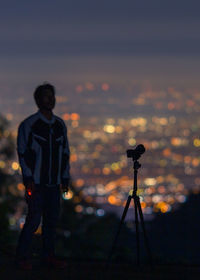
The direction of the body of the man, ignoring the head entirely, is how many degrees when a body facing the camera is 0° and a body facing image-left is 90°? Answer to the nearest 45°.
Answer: approximately 315°

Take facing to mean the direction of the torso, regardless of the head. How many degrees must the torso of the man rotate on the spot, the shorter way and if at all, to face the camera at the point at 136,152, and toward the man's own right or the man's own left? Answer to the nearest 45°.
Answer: approximately 45° to the man's own left
